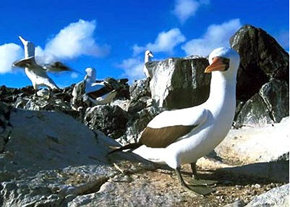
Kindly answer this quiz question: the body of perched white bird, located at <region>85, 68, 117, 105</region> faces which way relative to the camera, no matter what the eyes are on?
to the viewer's left

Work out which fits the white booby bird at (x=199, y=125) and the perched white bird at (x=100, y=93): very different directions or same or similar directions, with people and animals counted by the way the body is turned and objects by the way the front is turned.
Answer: very different directions

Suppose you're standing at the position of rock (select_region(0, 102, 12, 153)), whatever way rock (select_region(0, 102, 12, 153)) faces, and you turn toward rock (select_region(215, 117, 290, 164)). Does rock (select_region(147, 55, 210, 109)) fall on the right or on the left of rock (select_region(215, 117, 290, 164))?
left

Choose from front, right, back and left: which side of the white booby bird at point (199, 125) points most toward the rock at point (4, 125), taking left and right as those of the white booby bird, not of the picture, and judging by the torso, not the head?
back

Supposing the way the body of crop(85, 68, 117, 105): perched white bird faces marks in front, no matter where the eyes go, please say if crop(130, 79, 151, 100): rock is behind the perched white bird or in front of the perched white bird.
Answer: behind

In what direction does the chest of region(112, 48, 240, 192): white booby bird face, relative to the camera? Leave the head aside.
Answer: to the viewer's right

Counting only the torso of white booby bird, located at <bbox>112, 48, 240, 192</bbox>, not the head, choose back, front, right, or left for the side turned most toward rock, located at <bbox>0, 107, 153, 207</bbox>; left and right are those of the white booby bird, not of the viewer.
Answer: back

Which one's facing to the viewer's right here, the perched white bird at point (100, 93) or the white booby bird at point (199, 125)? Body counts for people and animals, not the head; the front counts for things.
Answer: the white booby bird

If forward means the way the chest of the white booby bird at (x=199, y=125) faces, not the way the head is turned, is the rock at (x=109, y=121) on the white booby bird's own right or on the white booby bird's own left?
on the white booby bird's own left

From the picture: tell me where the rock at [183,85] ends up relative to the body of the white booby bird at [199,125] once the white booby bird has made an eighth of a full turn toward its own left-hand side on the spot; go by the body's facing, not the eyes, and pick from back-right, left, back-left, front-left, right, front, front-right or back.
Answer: front-left

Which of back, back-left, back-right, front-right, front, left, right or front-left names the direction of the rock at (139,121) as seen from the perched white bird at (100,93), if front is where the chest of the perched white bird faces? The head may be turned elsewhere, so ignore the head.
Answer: left

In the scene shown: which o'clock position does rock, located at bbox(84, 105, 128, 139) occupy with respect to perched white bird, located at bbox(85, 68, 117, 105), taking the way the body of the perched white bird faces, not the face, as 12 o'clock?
The rock is roughly at 9 o'clock from the perched white bird.

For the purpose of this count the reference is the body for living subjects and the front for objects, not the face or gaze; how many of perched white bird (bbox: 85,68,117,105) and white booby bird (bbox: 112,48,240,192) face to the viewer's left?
1

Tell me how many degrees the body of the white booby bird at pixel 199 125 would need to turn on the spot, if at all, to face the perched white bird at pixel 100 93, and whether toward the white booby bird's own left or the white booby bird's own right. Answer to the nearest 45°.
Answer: approximately 90° to the white booby bird's own left

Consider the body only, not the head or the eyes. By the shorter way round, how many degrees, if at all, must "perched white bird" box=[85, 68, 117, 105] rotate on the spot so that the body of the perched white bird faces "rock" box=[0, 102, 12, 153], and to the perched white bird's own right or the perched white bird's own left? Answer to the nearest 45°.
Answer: approximately 90° to the perched white bird's own left
